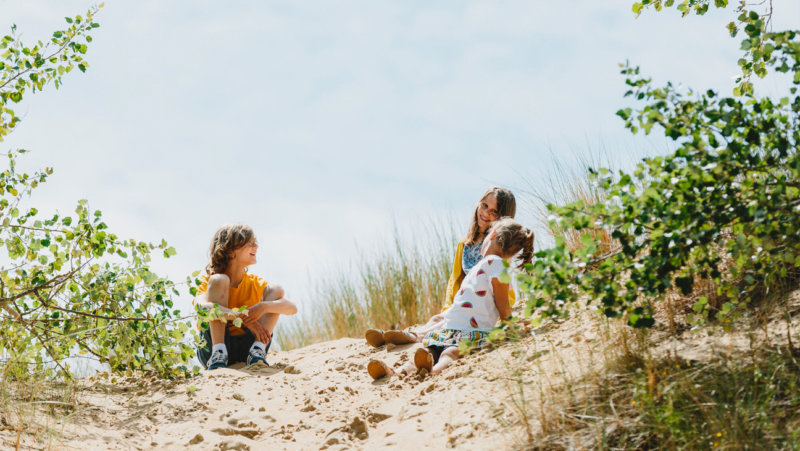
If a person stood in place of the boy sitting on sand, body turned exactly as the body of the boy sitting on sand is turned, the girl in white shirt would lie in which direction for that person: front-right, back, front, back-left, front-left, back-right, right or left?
front-left

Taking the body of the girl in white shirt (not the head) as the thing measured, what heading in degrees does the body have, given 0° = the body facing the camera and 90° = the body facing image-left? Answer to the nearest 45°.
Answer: approximately 90°

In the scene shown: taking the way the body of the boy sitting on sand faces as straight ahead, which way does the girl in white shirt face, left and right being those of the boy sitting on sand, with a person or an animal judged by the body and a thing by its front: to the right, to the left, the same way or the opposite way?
to the right

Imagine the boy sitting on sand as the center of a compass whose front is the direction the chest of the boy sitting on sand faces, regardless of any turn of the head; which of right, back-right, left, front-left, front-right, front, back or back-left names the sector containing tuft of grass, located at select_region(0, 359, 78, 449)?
front-right

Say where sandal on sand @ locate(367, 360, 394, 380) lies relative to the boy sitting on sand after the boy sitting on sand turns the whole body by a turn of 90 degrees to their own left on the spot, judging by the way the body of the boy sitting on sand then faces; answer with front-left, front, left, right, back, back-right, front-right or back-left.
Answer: front-right

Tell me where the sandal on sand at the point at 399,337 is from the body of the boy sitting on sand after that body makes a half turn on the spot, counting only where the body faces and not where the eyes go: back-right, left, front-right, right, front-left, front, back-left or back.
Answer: right

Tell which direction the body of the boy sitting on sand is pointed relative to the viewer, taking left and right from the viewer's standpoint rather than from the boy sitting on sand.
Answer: facing the viewer

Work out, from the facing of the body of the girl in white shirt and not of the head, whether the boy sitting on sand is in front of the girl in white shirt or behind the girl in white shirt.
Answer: in front

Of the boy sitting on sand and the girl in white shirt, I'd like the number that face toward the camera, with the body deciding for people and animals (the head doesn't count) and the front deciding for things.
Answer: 1

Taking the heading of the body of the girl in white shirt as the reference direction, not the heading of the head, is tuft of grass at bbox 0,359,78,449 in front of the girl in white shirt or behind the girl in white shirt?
in front
